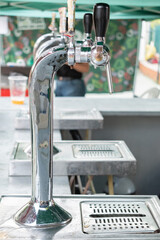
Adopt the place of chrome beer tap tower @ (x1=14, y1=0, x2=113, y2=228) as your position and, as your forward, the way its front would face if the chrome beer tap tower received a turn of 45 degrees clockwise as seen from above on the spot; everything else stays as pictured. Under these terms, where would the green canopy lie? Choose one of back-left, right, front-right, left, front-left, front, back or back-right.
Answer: back-left

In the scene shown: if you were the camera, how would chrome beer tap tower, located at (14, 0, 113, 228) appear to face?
facing to the right of the viewer

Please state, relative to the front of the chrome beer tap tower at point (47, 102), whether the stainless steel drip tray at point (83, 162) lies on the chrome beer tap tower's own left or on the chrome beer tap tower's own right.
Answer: on the chrome beer tap tower's own left

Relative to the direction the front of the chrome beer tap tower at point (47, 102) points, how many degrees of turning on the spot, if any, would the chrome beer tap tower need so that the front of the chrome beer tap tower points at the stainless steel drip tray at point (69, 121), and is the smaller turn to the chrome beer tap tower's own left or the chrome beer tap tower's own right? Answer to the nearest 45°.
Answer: approximately 90° to the chrome beer tap tower's own left

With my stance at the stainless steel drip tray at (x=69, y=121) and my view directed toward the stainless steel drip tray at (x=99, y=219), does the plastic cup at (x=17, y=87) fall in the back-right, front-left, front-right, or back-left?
back-right

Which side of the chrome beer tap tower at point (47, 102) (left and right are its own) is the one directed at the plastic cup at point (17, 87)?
left

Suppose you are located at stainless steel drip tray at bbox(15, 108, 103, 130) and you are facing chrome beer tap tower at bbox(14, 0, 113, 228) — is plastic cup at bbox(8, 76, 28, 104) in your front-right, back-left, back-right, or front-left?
back-right
